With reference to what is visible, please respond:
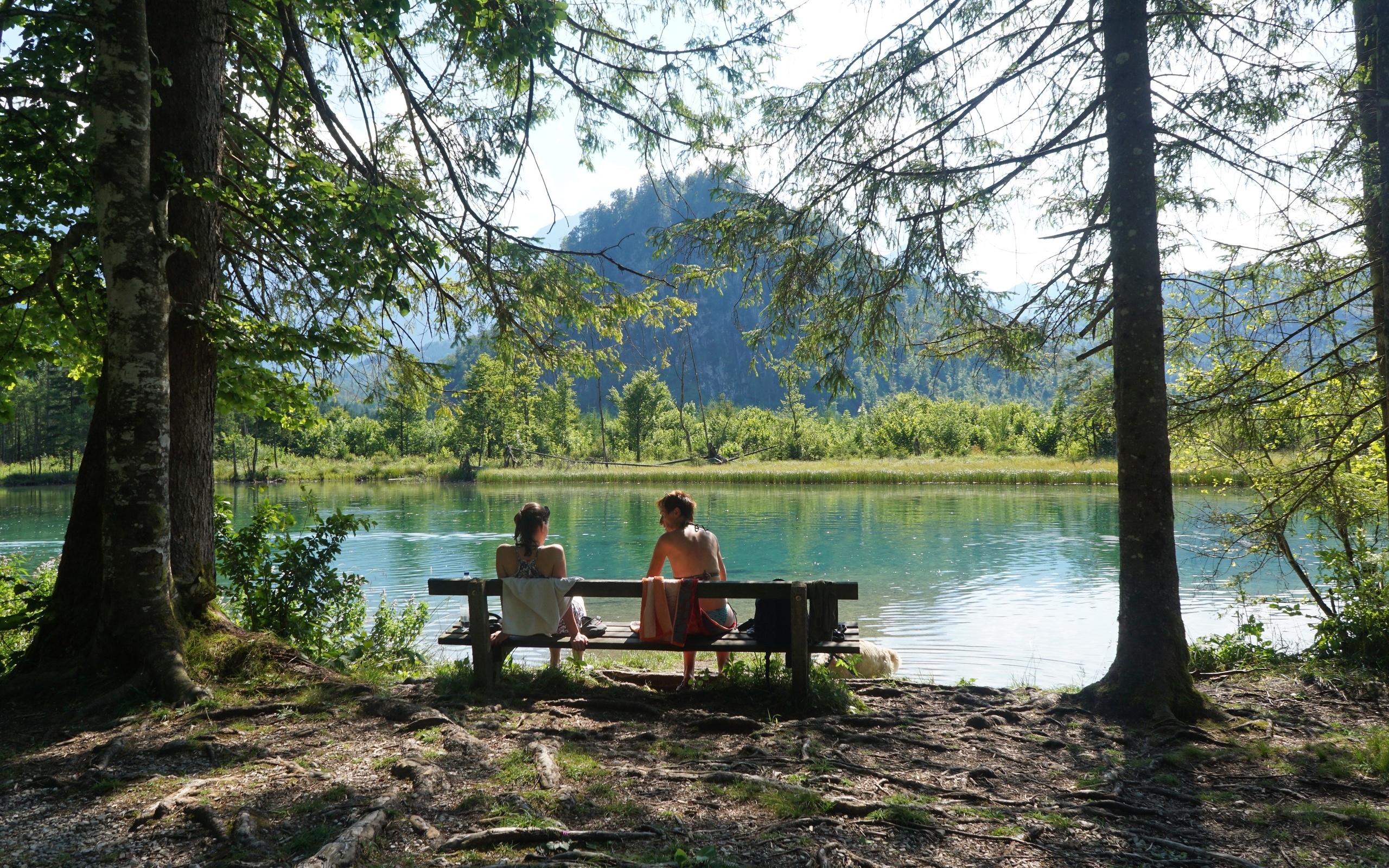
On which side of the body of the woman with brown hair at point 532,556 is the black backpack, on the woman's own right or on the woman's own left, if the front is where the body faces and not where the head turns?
on the woman's own right

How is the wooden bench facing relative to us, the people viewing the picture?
facing away from the viewer

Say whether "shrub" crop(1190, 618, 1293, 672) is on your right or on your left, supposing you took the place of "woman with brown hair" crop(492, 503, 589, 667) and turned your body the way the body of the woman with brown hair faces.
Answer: on your right

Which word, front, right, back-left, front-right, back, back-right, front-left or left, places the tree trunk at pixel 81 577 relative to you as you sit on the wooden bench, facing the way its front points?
left

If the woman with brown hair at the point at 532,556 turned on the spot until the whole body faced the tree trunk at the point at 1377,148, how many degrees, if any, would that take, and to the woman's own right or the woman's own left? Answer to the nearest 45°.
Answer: approximately 90° to the woman's own right

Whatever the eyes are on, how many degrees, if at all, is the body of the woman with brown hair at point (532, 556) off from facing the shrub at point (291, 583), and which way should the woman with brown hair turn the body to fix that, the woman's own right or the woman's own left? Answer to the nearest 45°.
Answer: approximately 45° to the woman's own left

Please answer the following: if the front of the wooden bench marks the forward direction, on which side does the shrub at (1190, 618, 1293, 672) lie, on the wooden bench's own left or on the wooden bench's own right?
on the wooden bench's own right

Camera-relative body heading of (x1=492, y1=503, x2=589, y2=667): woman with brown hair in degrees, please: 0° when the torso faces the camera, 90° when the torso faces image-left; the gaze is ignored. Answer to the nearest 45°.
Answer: approximately 180°

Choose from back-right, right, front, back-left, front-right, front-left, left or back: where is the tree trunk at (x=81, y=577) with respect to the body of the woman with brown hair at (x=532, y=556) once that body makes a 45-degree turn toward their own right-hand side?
back-left

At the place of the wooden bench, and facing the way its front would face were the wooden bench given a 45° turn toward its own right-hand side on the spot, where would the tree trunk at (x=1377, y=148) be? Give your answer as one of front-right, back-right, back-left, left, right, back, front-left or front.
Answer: front-right

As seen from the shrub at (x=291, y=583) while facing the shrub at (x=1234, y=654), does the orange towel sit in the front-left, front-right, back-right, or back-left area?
front-right
